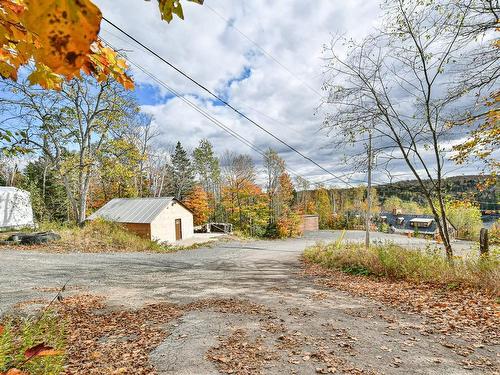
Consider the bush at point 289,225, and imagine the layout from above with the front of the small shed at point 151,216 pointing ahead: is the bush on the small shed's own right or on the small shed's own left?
on the small shed's own left

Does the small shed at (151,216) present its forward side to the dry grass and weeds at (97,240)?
no

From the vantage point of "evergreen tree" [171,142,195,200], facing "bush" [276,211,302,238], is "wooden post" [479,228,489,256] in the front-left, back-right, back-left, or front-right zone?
front-right

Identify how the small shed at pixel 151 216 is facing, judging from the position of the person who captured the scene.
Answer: facing the viewer and to the right of the viewer

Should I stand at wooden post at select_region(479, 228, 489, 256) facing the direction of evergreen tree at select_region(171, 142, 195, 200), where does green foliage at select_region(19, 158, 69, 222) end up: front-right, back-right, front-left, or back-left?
front-left

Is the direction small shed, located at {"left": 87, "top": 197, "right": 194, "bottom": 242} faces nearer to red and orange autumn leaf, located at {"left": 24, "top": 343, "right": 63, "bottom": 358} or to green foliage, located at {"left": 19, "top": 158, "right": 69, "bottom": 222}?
the red and orange autumn leaf

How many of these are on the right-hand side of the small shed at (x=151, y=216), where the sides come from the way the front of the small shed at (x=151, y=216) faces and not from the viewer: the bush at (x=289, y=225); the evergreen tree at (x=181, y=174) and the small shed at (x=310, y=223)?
0

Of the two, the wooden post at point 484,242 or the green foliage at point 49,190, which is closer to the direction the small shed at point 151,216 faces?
the wooden post

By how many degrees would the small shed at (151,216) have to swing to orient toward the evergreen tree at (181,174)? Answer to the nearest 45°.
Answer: approximately 135° to its left

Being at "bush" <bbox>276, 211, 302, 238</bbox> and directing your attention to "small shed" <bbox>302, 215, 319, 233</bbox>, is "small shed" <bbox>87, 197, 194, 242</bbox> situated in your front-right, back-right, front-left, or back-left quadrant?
back-left

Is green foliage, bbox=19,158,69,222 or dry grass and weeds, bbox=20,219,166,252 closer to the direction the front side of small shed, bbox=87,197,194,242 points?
the dry grass and weeds

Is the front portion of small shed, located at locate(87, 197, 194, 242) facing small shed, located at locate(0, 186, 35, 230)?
no

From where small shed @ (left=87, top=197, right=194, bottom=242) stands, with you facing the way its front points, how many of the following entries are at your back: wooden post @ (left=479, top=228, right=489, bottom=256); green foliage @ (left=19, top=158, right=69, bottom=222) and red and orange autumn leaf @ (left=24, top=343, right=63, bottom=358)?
1

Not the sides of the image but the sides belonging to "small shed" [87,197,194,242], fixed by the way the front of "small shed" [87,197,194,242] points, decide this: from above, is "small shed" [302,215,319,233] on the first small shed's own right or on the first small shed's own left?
on the first small shed's own left

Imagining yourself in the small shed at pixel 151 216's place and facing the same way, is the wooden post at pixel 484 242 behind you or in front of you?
in front
